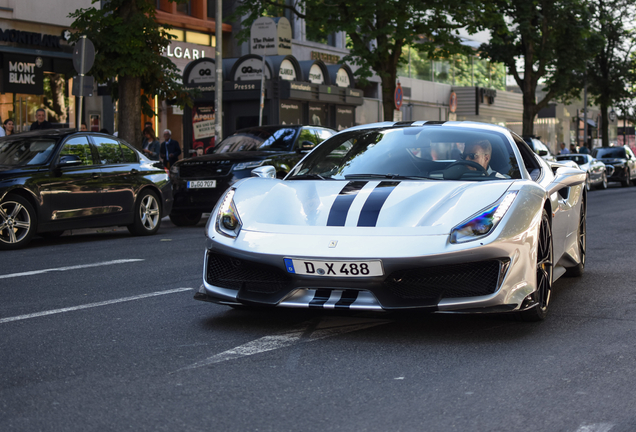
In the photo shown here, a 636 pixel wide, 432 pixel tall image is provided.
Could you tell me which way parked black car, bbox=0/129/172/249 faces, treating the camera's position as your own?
facing the viewer and to the left of the viewer

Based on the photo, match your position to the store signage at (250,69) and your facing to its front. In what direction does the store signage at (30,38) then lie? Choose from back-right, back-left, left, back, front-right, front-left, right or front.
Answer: right

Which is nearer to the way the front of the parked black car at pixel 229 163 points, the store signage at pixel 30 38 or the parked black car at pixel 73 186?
the parked black car

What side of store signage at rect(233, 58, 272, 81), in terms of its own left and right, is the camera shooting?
front

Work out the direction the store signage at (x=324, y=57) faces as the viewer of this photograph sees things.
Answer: facing the viewer and to the right of the viewer

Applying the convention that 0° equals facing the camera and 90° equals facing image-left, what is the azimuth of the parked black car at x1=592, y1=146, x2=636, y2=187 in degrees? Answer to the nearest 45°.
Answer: approximately 45°

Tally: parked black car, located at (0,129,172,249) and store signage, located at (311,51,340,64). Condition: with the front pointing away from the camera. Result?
0

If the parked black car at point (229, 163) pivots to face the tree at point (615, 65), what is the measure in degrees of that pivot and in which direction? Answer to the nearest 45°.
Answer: approximately 180°

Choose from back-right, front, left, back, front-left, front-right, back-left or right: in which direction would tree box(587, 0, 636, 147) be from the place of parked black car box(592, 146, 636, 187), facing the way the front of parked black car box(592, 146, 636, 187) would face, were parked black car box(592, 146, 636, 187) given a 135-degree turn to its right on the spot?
front

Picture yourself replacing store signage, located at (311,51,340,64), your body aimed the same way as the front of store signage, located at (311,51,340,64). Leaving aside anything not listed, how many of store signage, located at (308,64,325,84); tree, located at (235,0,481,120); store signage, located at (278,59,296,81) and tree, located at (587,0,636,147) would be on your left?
1

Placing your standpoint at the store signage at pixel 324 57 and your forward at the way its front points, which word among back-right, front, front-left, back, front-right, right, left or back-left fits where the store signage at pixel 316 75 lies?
front-right

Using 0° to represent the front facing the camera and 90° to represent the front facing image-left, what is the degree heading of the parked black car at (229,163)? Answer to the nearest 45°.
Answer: approximately 45°
